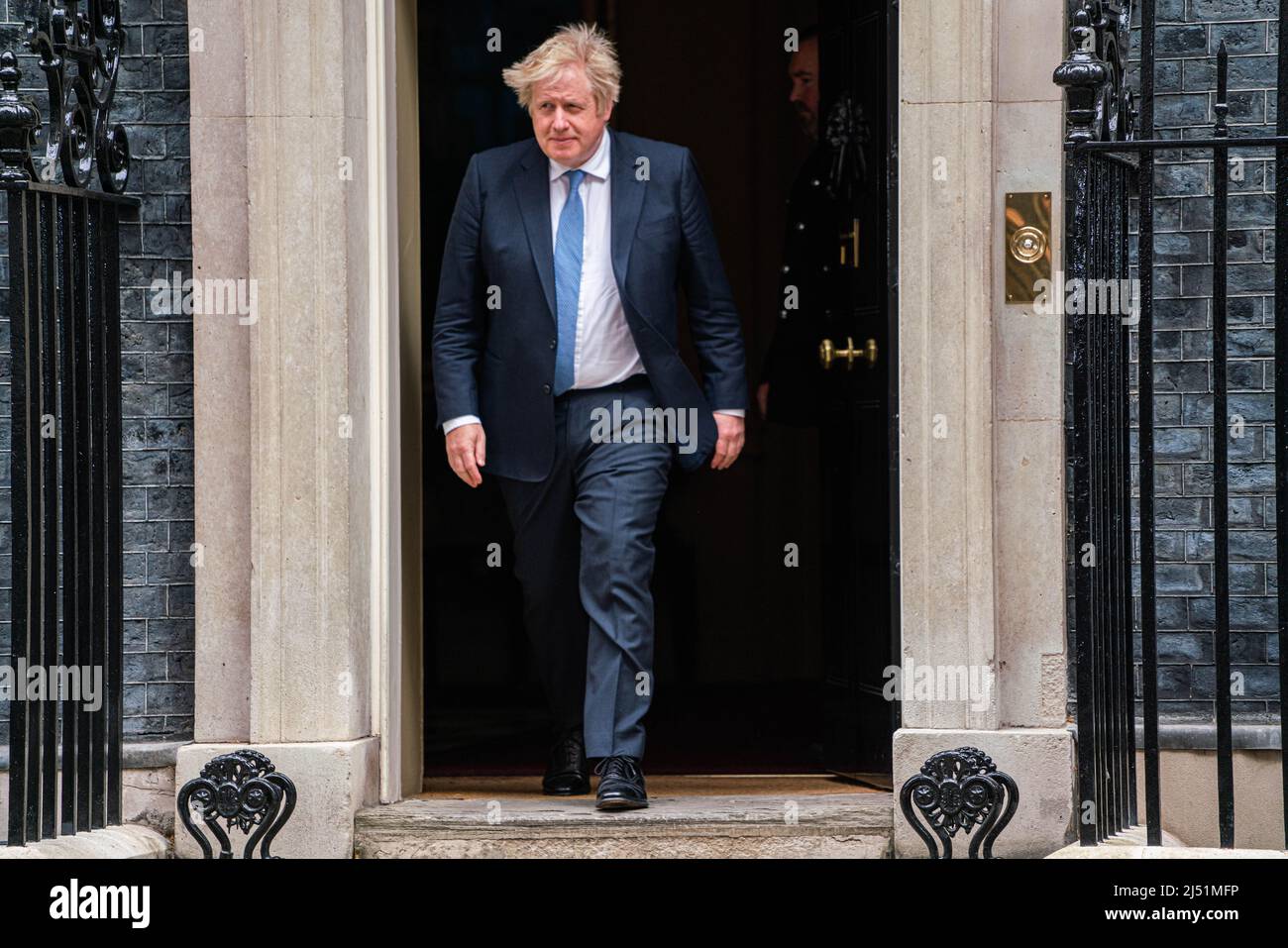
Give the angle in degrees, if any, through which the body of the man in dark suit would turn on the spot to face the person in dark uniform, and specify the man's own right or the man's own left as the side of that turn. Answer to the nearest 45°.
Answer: approximately 135° to the man's own left

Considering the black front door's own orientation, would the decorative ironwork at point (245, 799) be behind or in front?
in front

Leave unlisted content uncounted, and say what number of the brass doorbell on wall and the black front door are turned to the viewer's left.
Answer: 1

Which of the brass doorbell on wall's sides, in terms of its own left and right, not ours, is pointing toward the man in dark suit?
right

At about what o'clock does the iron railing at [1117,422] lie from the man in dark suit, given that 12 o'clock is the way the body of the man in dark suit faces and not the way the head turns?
The iron railing is roughly at 10 o'clock from the man in dark suit.

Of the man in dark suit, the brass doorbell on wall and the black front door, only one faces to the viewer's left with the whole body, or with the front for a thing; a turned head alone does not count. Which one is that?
the black front door

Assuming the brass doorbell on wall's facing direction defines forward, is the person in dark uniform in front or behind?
behind

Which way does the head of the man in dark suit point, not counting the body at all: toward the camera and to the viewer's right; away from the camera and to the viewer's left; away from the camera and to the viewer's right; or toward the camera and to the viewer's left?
toward the camera and to the viewer's left

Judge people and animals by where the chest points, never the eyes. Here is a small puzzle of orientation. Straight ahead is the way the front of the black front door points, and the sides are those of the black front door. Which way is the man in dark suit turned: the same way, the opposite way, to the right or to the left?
to the left

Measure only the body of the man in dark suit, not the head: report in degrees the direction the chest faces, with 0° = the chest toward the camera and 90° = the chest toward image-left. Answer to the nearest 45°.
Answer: approximately 0°
